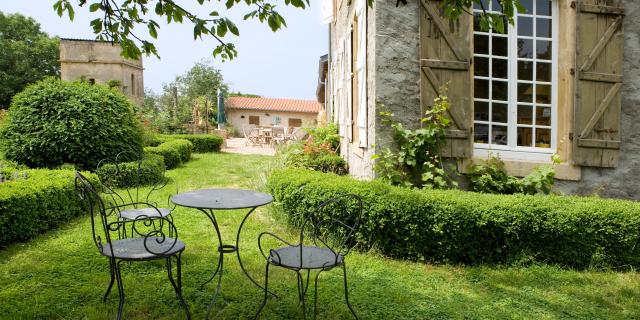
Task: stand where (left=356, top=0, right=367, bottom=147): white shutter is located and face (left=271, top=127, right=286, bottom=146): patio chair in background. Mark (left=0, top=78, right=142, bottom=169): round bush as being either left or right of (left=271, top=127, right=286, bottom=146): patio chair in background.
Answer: left

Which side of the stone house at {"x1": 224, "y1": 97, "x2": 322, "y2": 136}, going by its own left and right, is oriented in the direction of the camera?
front

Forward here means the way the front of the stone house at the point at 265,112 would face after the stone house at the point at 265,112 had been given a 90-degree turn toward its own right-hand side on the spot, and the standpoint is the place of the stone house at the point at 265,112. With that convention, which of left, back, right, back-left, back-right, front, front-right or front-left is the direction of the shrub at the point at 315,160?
left

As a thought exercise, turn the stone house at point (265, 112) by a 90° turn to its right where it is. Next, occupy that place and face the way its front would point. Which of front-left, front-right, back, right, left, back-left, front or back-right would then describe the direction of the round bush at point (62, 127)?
left

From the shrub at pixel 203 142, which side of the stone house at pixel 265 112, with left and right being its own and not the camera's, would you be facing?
front

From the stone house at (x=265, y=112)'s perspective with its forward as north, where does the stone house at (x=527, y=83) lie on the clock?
the stone house at (x=527, y=83) is roughly at 12 o'clock from the stone house at (x=265, y=112).

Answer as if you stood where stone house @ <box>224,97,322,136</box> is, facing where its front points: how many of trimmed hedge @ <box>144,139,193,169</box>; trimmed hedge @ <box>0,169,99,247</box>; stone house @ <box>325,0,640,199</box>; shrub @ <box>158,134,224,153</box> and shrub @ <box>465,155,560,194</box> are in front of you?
5

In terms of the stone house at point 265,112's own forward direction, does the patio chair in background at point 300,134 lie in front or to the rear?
in front

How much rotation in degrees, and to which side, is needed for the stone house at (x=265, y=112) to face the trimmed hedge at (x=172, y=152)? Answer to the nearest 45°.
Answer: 0° — it already faces it

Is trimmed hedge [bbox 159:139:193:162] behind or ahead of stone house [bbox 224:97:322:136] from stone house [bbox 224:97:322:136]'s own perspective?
ahead

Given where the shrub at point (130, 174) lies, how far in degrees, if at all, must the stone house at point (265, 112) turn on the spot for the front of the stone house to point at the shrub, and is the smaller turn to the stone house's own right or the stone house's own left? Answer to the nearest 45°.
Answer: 0° — it already faces it

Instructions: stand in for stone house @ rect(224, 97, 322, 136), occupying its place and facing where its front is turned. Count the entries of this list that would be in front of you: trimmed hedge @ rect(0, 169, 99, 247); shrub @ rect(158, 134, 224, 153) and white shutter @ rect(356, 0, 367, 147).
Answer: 3

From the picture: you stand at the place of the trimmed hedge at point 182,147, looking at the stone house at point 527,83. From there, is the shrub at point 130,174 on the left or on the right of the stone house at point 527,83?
right

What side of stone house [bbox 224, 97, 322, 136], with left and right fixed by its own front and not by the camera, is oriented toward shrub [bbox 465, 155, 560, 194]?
front

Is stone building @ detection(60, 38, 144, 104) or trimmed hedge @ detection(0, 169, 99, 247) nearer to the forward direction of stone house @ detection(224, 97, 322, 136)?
the trimmed hedge

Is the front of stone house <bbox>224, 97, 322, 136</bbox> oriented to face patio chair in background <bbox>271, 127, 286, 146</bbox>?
yes

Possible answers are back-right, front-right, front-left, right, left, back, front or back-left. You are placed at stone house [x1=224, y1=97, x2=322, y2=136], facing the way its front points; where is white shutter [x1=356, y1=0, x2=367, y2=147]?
front

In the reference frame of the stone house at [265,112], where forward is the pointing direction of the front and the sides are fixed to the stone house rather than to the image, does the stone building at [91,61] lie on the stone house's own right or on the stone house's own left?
on the stone house's own right

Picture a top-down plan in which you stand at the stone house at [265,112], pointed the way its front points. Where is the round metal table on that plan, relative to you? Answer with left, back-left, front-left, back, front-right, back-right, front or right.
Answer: front
